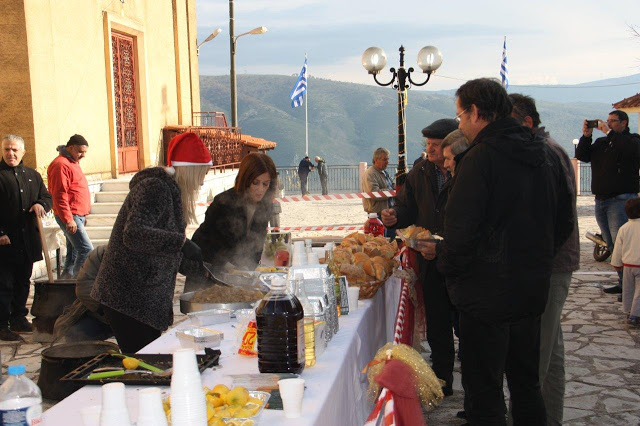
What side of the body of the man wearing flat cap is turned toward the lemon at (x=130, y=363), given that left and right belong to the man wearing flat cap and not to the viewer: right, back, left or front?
front

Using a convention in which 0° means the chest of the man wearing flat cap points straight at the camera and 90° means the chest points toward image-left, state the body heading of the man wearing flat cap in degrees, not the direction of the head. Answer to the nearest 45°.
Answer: approximately 45°

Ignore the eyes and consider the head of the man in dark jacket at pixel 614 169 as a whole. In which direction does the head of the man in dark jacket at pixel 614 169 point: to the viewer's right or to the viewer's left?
to the viewer's left

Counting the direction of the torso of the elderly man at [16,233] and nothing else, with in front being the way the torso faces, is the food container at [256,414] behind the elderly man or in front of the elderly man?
in front

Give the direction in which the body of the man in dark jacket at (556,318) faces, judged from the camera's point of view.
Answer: to the viewer's left

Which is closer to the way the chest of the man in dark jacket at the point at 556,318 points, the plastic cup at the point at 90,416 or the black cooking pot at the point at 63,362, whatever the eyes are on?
the black cooking pot

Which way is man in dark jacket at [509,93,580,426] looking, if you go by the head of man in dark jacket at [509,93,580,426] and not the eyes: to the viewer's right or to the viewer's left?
to the viewer's left

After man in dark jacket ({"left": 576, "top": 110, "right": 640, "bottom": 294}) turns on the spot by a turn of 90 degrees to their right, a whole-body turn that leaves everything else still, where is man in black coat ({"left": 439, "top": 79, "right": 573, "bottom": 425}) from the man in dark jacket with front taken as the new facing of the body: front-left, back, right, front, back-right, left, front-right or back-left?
back-left

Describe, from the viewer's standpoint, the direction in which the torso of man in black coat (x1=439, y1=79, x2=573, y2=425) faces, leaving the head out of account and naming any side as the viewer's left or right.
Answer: facing away from the viewer and to the left of the viewer

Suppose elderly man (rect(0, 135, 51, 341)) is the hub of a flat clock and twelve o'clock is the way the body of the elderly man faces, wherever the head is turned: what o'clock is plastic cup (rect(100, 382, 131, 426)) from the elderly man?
The plastic cup is roughly at 12 o'clock from the elderly man.

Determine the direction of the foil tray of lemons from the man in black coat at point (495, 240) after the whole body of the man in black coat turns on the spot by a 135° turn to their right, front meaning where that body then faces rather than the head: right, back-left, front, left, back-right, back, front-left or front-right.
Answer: back-right

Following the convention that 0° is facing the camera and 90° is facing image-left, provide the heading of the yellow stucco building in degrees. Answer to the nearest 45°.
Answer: approximately 315°
